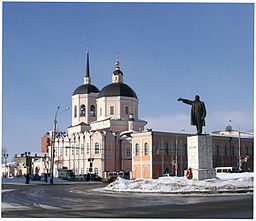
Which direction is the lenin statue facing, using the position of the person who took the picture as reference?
facing the viewer and to the left of the viewer
